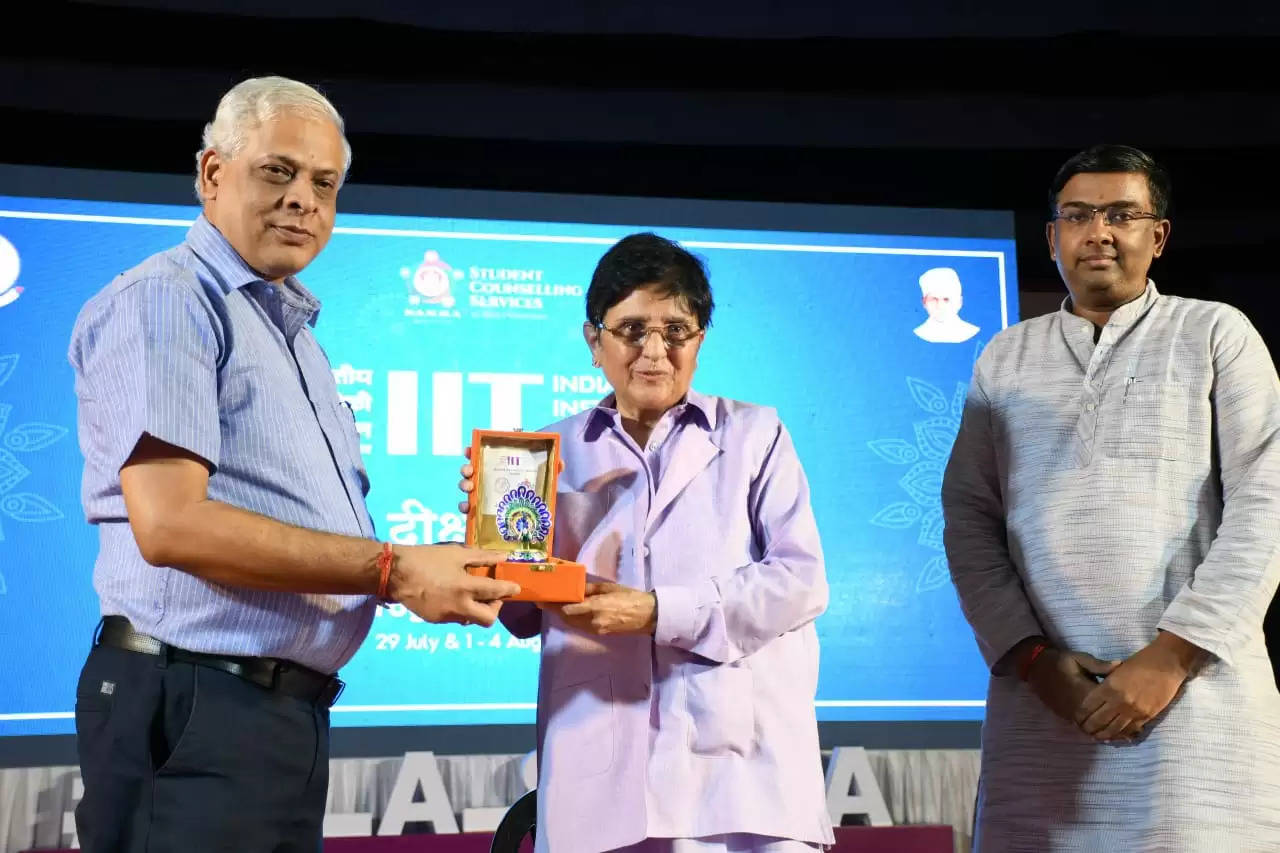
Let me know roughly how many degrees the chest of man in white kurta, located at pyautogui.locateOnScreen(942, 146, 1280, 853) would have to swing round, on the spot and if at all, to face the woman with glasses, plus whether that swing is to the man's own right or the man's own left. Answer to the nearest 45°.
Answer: approximately 45° to the man's own right

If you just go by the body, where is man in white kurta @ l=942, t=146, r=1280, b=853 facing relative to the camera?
toward the camera

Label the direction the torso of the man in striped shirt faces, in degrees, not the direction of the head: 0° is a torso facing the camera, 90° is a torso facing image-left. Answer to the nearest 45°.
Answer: approximately 315°

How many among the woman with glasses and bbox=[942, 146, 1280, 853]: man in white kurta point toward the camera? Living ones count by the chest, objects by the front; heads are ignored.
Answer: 2

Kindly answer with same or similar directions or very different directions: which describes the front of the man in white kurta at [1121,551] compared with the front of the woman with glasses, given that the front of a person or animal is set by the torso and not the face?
same or similar directions

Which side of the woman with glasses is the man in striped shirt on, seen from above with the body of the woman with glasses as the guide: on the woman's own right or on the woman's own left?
on the woman's own right

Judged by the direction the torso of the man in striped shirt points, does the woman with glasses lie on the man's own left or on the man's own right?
on the man's own left

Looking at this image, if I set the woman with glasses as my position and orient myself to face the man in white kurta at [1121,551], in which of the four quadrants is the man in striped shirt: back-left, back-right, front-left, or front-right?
back-right

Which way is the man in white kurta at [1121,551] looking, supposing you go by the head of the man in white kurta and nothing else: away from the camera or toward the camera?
toward the camera

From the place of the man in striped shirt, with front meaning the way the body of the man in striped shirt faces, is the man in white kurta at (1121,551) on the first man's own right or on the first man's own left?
on the first man's own left

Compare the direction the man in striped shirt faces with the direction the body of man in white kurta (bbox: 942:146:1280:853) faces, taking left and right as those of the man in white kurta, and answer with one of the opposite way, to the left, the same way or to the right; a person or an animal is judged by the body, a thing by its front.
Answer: to the left

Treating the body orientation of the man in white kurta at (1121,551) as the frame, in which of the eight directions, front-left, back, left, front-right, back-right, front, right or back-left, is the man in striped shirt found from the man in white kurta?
front-right

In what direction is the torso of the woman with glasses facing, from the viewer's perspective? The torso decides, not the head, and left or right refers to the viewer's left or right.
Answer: facing the viewer

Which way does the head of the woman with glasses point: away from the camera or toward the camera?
toward the camera
